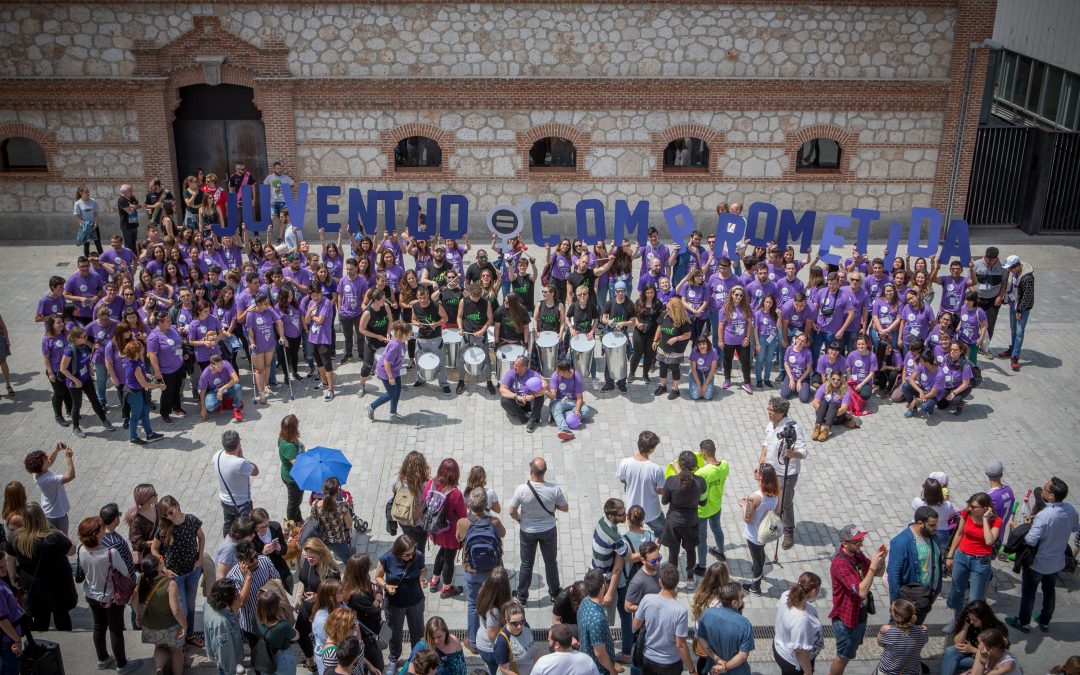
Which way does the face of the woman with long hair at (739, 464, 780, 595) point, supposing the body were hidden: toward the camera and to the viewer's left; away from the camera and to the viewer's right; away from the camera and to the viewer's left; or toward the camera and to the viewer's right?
away from the camera and to the viewer's left

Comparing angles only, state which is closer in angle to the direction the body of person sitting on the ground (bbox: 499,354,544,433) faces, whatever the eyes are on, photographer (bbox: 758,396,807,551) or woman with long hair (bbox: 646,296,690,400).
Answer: the photographer

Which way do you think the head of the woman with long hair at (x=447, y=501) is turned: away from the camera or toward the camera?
away from the camera

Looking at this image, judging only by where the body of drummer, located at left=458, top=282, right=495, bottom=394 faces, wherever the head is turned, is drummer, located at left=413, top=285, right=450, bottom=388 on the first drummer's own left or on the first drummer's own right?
on the first drummer's own right

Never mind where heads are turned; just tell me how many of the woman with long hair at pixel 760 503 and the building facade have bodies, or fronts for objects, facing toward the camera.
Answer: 1

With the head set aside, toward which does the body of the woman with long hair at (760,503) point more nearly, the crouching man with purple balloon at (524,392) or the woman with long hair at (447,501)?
the crouching man with purple balloon

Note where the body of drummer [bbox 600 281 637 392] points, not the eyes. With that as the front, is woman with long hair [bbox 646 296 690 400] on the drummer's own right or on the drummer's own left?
on the drummer's own left

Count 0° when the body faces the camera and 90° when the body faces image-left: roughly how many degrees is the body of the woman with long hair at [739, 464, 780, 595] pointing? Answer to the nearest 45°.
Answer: approximately 135°
